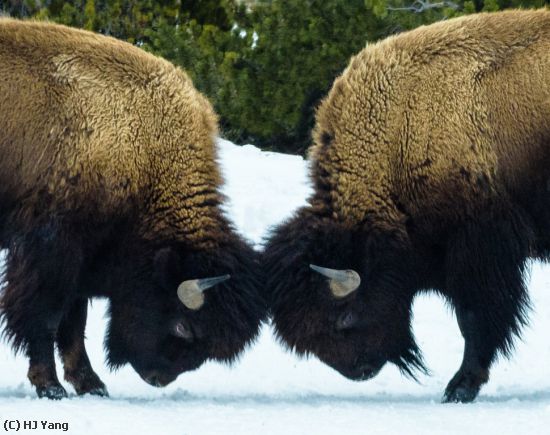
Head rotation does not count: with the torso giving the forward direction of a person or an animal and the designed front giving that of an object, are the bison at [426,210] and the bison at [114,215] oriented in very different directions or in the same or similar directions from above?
very different directions

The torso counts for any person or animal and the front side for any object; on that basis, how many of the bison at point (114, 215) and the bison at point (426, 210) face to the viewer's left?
1

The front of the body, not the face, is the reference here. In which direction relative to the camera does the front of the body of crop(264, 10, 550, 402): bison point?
to the viewer's left

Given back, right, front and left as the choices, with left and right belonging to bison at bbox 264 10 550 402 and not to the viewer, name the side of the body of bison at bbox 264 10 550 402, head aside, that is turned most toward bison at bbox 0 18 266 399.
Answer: front

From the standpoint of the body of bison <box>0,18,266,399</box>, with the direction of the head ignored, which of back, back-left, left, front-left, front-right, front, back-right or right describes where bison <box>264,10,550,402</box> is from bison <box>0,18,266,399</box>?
front

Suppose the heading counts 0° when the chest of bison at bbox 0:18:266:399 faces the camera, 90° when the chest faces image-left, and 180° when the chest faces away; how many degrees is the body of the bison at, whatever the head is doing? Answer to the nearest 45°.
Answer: approximately 270°
